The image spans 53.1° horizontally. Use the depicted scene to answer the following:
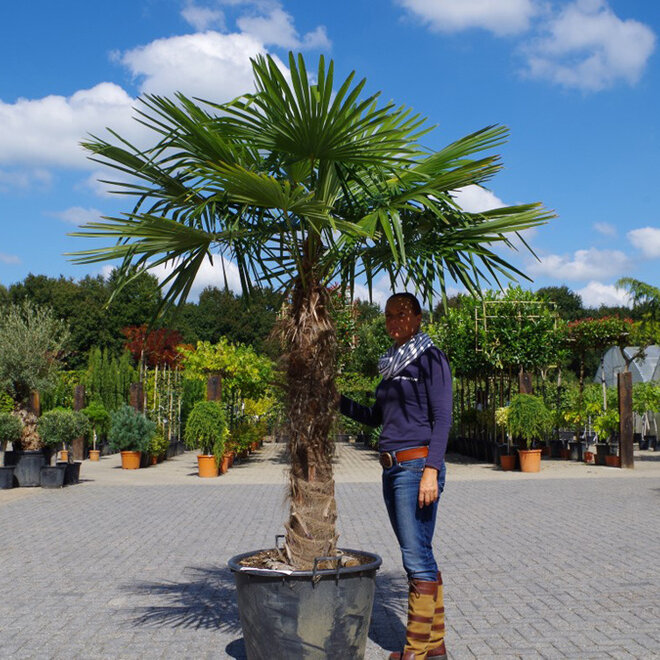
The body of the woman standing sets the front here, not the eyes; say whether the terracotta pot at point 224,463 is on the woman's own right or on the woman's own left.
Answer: on the woman's own right

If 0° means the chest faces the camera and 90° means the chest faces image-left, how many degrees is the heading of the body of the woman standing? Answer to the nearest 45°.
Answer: approximately 45°

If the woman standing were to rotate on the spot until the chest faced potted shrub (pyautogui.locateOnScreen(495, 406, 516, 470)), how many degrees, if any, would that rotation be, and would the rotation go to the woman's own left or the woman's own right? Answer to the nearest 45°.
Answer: approximately 135° to the woman's own right

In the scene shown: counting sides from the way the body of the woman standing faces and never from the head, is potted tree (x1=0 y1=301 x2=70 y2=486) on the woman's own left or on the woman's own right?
on the woman's own right

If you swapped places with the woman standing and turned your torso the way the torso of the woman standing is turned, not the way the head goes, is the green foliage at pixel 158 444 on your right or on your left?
on your right

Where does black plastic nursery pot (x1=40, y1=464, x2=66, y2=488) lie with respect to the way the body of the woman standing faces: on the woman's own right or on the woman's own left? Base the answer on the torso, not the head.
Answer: on the woman's own right
